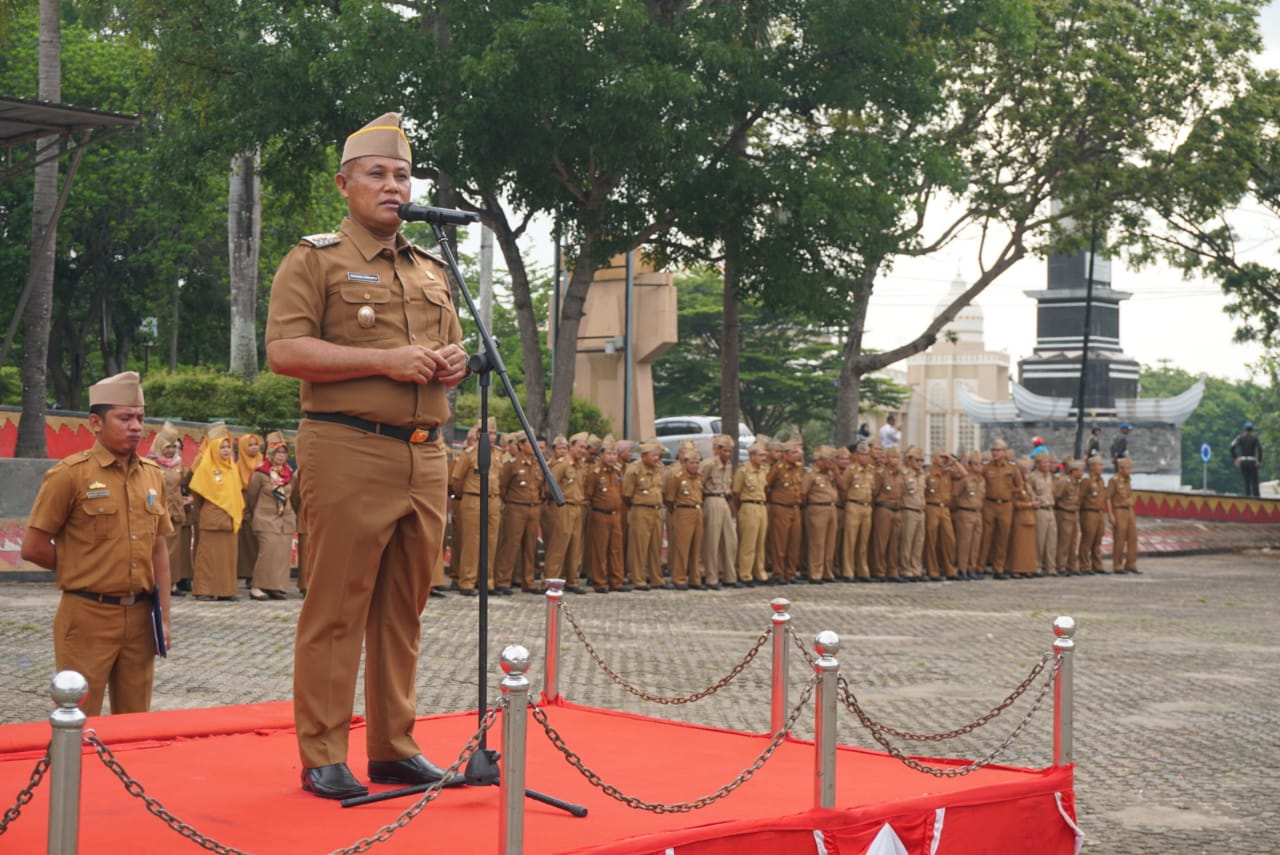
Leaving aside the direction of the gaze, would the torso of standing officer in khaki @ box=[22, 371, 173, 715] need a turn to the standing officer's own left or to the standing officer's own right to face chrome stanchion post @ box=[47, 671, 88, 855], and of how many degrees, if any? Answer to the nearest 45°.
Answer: approximately 45° to the standing officer's own right

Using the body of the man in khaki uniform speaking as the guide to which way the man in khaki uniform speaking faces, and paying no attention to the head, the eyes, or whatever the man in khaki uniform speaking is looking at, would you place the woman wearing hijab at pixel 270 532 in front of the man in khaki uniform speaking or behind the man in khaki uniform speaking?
behind

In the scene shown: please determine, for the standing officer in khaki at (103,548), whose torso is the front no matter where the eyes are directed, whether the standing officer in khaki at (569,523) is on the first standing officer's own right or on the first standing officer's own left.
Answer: on the first standing officer's own left

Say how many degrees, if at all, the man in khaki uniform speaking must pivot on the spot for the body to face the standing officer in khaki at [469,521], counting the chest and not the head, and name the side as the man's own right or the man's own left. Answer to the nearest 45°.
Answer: approximately 135° to the man's own left

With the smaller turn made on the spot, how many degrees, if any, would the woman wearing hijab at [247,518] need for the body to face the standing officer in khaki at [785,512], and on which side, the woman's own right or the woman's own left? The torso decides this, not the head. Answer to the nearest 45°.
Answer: approximately 45° to the woman's own left

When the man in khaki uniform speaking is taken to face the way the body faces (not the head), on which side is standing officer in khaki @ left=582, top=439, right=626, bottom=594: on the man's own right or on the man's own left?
on the man's own left

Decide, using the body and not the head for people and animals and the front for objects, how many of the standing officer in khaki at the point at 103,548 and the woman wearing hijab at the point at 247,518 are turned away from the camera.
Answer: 0

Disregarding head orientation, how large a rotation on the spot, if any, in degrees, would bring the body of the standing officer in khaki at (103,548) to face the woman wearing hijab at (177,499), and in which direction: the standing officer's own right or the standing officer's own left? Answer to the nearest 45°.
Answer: approximately 135° to the standing officer's own left

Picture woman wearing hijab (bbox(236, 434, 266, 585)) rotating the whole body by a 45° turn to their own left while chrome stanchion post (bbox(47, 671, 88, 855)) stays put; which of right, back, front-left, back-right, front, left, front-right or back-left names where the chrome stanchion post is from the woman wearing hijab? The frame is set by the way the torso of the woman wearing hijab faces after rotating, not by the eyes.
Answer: right

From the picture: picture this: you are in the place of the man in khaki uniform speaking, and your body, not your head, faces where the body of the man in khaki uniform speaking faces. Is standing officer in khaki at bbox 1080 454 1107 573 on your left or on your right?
on your left

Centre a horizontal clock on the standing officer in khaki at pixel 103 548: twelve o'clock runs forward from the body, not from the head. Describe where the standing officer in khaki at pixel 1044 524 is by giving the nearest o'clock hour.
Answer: the standing officer in khaki at pixel 1044 524 is roughly at 9 o'clock from the standing officer in khaki at pixel 103 548.

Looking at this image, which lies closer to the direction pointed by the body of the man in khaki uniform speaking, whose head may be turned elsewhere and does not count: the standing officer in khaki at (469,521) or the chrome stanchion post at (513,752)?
the chrome stanchion post

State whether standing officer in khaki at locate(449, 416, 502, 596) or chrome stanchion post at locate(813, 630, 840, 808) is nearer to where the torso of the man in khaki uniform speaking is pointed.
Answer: the chrome stanchion post

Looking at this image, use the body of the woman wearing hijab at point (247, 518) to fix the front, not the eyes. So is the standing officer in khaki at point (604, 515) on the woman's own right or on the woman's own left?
on the woman's own left

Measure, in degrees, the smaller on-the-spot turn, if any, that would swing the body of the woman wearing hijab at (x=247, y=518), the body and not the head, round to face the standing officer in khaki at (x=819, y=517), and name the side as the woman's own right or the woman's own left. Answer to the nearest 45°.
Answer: approximately 45° to the woman's own left

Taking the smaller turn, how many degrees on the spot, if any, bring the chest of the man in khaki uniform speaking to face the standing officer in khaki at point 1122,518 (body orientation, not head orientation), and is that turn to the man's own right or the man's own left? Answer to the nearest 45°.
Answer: approximately 90° to the man's own left
